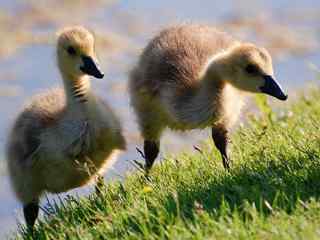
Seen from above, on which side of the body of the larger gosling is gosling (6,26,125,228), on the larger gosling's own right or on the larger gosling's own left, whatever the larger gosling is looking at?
on the larger gosling's own right

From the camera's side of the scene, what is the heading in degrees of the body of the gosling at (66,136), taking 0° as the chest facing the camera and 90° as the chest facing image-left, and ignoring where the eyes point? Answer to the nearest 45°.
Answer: approximately 315°

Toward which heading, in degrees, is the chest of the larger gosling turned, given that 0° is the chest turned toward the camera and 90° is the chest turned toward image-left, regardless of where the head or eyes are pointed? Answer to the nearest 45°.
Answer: approximately 315°

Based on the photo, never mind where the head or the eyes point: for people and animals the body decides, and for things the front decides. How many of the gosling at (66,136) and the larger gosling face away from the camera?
0

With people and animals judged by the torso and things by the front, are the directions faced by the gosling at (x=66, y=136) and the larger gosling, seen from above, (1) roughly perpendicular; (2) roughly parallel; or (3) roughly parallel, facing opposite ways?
roughly parallel
